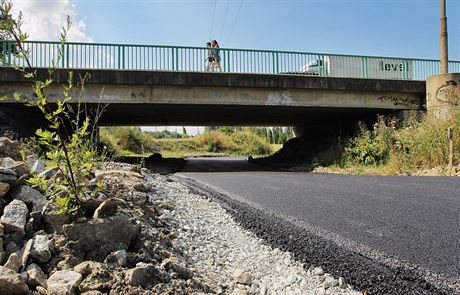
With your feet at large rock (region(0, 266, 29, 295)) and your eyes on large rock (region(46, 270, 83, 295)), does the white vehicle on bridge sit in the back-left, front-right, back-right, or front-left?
front-left

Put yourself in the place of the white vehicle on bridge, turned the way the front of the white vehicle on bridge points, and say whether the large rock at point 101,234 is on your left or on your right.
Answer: on your left

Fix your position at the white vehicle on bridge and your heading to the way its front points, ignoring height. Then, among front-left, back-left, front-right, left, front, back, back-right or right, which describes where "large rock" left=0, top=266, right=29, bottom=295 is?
left

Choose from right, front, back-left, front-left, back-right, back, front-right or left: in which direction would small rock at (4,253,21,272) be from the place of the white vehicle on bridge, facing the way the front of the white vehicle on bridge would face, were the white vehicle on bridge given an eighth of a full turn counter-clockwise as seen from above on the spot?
front-left

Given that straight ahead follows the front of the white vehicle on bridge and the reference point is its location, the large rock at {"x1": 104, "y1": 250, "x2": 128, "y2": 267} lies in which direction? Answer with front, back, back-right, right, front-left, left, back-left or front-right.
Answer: left

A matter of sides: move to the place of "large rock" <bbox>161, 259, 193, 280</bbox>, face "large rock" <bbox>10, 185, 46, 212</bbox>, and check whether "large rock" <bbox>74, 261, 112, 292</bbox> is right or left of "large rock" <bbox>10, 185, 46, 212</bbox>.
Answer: left

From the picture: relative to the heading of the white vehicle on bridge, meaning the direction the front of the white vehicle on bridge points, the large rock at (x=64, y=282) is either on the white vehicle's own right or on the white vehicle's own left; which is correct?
on the white vehicle's own left

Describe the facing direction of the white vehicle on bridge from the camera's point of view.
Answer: facing to the left of the viewer

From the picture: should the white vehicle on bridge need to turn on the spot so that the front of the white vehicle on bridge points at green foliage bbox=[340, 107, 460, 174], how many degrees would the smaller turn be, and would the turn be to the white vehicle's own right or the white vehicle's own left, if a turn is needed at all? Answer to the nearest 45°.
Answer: approximately 90° to the white vehicle's own left
